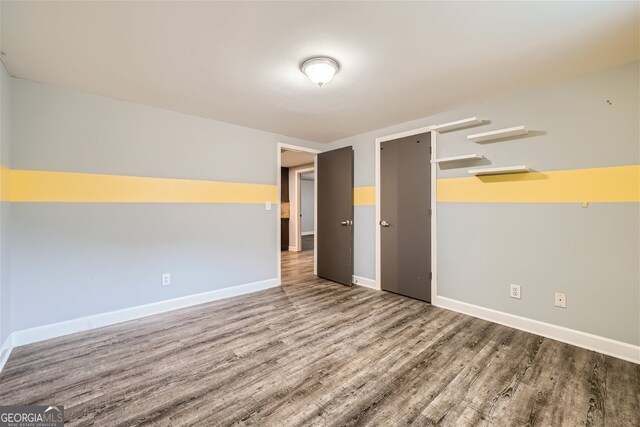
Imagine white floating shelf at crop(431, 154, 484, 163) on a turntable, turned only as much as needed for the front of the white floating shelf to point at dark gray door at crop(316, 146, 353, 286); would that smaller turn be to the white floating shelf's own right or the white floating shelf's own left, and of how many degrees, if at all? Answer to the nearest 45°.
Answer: approximately 45° to the white floating shelf's own right

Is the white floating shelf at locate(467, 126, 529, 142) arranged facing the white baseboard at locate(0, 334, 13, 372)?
yes

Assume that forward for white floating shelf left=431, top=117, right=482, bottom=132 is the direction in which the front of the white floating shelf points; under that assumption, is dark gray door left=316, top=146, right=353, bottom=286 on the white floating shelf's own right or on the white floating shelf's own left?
on the white floating shelf's own right

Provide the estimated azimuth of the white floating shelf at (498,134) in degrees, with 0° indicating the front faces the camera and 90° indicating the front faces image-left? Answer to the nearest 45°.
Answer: approximately 45°

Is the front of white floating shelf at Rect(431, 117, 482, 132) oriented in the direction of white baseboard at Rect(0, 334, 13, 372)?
yes

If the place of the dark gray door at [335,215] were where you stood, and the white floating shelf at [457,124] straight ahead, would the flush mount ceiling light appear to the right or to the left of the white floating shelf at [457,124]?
right
